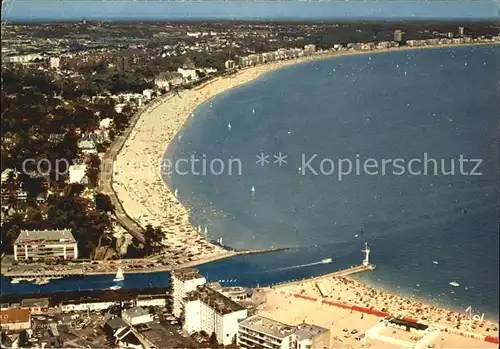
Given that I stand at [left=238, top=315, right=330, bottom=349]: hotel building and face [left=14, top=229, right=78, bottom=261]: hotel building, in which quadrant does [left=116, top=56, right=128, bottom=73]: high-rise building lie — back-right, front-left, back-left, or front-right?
front-right

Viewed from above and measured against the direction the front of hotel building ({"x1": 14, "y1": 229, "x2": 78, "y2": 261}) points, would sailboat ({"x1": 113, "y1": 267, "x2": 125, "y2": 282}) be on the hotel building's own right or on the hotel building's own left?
on the hotel building's own left

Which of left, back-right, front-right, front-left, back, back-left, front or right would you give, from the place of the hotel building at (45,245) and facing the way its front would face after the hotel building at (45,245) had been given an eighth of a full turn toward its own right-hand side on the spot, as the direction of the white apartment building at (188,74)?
back

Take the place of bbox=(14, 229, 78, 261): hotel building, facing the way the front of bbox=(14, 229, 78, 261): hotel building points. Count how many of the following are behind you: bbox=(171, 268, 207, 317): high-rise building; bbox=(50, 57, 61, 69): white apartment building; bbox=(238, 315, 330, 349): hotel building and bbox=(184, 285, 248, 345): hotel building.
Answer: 1

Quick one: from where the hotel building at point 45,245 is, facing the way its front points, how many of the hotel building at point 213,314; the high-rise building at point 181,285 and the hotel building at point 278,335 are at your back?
0

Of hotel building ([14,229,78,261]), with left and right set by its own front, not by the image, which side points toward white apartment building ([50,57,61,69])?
back

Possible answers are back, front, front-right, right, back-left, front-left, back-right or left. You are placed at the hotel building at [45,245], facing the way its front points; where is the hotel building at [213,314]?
front-left

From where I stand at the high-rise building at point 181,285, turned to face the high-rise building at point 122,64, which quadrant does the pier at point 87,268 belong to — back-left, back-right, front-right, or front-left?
front-left

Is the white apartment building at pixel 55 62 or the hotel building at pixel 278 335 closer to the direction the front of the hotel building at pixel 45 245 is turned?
the hotel building

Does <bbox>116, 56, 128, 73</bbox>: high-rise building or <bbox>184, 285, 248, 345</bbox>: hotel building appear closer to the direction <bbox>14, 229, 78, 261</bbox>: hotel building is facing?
the hotel building

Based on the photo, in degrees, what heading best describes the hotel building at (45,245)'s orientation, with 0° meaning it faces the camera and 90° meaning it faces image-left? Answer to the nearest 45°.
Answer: approximately 0°

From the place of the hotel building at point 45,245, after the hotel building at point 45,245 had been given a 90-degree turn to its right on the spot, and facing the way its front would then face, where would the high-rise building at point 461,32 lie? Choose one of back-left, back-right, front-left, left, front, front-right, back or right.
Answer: back

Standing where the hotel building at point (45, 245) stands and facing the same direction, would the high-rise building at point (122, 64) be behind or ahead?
behind
